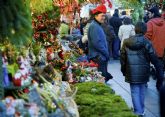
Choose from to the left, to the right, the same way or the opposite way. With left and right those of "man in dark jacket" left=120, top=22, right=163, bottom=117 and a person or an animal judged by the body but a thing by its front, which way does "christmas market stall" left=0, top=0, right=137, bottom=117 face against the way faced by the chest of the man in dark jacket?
to the right

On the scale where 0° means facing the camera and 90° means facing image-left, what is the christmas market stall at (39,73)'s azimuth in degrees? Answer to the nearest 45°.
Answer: approximately 270°

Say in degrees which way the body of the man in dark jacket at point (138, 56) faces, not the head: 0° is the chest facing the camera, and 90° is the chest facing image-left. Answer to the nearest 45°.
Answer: approximately 180°

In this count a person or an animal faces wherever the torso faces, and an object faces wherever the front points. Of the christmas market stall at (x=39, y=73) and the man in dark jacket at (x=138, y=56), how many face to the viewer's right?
1

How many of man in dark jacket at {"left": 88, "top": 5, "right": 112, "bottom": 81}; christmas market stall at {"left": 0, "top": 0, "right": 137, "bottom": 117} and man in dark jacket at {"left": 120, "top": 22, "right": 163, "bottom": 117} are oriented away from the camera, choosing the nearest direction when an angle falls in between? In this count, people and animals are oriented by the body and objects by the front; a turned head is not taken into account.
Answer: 1
